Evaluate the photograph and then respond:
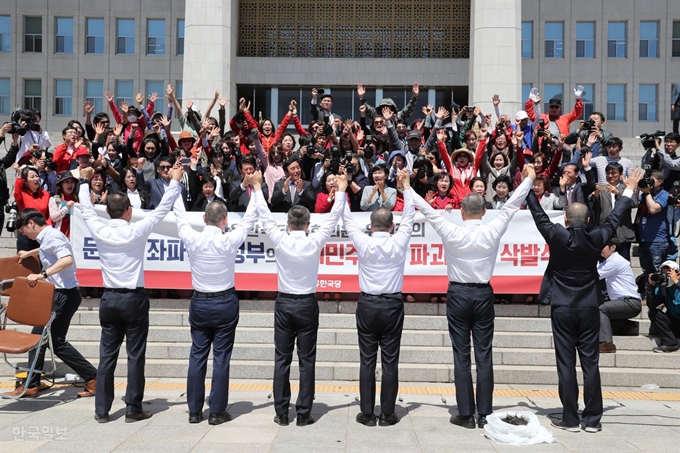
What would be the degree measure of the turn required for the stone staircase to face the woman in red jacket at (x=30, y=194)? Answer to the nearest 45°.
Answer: approximately 90° to its right

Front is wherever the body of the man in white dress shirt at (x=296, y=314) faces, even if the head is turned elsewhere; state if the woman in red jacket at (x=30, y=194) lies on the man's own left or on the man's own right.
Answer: on the man's own left

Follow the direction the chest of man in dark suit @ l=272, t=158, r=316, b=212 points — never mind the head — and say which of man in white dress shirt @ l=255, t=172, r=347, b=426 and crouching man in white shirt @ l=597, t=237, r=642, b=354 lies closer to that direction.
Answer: the man in white dress shirt

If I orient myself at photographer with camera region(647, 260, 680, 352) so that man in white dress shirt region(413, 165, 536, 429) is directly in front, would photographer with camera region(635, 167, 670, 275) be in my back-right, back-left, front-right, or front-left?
back-right

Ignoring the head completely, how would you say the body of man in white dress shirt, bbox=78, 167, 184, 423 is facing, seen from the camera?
away from the camera

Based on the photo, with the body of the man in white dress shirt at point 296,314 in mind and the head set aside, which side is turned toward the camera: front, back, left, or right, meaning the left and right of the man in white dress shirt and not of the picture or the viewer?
back

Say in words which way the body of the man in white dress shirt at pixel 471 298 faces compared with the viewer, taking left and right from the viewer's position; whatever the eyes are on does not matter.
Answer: facing away from the viewer

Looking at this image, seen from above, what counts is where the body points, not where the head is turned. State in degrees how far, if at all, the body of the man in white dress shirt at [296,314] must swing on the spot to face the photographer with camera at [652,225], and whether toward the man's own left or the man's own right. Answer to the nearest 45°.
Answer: approximately 45° to the man's own right

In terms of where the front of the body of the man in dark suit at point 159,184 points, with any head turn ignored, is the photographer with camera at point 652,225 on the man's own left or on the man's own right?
on the man's own left

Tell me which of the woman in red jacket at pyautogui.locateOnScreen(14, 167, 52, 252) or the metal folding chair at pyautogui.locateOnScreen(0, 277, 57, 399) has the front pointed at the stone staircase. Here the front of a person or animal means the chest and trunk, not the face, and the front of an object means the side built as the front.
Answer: the woman in red jacket

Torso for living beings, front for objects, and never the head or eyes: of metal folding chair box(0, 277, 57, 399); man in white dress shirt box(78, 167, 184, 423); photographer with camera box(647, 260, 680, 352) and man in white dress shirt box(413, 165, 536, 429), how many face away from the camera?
2

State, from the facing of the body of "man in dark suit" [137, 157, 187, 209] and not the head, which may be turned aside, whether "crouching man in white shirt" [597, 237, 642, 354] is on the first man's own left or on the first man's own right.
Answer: on the first man's own left
